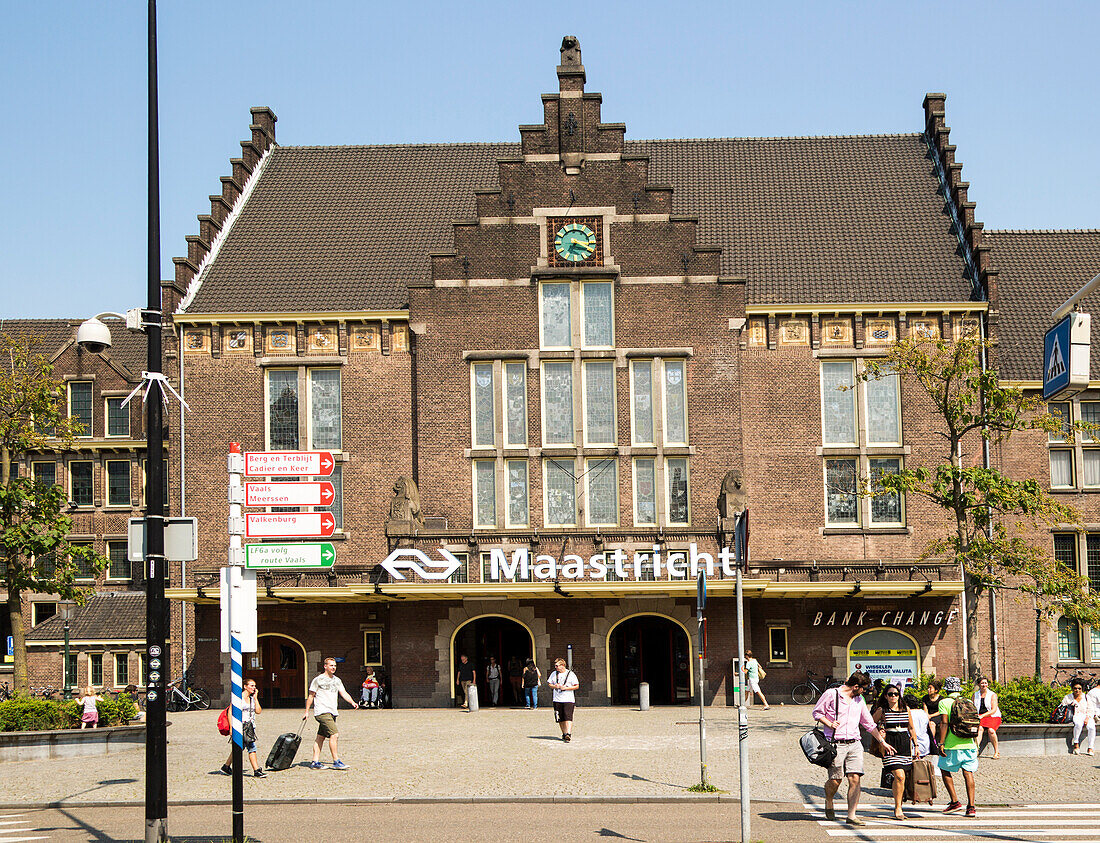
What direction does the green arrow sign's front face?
toward the camera

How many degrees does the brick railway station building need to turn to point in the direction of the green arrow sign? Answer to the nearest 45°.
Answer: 0° — it already faces it

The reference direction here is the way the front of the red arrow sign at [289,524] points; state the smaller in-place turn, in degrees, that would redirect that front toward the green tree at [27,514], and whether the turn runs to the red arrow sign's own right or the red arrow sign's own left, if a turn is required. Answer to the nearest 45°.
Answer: approximately 180°

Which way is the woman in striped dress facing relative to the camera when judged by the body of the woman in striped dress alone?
toward the camera

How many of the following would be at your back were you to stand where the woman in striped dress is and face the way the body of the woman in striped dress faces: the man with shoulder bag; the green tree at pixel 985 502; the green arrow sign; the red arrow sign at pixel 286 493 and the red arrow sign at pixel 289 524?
1

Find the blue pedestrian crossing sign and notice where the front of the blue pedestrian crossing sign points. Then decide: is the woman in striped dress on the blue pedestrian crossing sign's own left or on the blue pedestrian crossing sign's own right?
on the blue pedestrian crossing sign's own right

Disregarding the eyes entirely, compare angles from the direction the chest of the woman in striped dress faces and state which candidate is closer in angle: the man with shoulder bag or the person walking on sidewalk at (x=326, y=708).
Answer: the man with shoulder bag

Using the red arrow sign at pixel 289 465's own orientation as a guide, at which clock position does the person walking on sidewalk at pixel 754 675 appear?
The person walking on sidewalk is roughly at 7 o'clock from the red arrow sign.

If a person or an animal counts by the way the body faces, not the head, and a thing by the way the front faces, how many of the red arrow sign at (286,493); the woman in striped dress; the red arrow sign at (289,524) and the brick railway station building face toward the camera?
4
